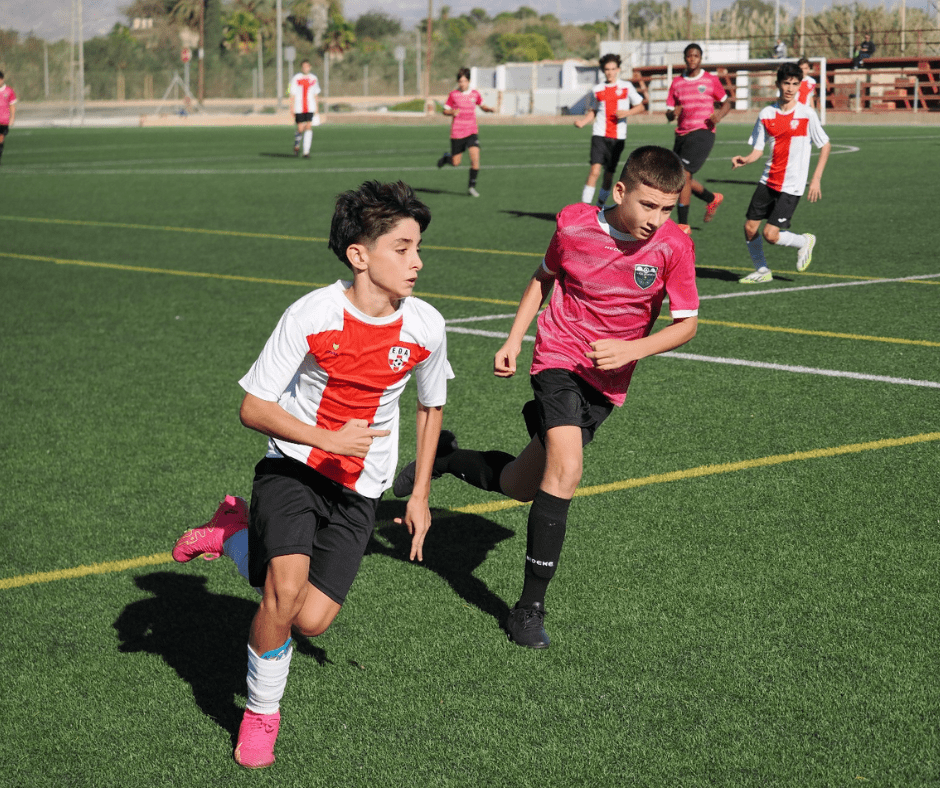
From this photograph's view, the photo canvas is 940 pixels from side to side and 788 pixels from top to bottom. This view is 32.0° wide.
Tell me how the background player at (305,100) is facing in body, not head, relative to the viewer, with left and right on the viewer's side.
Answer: facing the viewer

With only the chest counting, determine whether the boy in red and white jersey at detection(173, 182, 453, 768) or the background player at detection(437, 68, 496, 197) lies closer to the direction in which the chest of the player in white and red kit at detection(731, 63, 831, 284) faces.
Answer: the boy in red and white jersey

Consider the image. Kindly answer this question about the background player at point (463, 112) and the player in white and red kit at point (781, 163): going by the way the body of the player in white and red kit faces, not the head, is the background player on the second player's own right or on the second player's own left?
on the second player's own right

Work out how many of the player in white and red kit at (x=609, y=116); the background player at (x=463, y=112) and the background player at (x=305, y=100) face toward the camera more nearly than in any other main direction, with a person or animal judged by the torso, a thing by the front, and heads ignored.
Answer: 3

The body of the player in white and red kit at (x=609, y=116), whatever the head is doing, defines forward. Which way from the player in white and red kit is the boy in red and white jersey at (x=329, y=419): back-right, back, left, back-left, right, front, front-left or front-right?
front

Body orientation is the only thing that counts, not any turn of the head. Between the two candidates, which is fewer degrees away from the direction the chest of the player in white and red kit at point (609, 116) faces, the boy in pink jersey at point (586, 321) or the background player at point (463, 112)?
the boy in pink jersey

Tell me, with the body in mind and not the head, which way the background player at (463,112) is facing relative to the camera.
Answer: toward the camera

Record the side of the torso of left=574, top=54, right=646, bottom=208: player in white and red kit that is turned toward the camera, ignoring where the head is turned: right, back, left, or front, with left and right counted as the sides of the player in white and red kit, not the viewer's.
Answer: front

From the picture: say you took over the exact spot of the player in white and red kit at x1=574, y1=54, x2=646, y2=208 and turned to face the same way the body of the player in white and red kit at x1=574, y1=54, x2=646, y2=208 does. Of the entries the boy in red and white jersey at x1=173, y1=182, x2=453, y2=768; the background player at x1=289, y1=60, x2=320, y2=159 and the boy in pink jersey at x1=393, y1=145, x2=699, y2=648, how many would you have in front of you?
2

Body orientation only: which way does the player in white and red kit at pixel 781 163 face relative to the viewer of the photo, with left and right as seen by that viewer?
facing the viewer and to the left of the viewer

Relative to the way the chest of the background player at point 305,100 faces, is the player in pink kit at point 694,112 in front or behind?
in front

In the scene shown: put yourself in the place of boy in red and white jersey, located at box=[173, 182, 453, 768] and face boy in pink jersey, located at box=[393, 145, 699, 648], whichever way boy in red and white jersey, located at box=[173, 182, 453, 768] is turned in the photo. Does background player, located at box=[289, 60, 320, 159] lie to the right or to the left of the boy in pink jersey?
left
